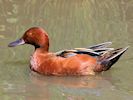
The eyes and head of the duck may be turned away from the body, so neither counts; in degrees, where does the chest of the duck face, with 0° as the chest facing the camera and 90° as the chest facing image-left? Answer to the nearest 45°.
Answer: approximately 90°
